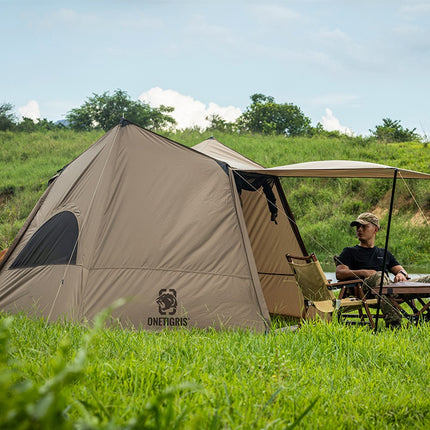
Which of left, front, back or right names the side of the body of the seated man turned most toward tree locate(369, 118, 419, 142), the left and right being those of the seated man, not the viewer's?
back

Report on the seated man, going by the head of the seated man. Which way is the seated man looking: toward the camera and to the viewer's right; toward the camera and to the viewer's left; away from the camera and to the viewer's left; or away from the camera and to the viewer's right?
toward the camera and to the viewer's left

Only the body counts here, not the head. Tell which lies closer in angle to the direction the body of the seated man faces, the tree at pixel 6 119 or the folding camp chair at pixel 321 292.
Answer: the folding camp chair

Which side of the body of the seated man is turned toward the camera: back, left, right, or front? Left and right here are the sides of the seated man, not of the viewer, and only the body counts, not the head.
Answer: front

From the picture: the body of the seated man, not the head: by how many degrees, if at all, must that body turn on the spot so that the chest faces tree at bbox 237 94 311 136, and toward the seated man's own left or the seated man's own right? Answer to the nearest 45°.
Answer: approximately 180°

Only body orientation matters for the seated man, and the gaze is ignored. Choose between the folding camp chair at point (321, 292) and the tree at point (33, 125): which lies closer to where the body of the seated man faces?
the folding camp chair

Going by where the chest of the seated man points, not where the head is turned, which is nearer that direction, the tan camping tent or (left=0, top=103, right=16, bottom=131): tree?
the tan camping tent

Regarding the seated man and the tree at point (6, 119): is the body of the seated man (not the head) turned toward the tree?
no

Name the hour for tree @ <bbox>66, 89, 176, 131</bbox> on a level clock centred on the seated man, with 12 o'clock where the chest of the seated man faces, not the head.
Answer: The tree is roughly at 5 o'clock from the seated man.

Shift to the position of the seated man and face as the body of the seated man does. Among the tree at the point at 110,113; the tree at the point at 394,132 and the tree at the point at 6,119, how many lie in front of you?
0

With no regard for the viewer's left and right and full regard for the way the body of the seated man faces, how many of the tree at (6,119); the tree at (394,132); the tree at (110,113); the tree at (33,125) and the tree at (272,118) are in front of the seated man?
0

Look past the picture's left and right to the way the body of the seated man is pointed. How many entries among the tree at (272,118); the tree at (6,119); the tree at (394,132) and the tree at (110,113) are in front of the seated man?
0

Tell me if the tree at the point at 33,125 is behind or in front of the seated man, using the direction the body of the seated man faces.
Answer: behind
